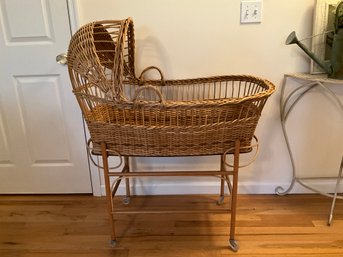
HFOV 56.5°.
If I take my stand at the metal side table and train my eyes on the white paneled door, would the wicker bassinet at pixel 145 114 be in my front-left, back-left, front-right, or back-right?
front-left

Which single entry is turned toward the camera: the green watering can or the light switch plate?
the light switch plate

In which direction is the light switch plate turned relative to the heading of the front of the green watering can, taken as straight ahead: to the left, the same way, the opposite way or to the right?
to the left

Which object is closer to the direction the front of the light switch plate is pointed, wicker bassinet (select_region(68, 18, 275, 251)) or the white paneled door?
the wicker bassinet

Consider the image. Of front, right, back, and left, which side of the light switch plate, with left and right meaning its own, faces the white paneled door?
right

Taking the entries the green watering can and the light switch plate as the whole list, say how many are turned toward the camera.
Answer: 1

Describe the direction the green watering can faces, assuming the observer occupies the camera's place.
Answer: facing to the left of the viewer

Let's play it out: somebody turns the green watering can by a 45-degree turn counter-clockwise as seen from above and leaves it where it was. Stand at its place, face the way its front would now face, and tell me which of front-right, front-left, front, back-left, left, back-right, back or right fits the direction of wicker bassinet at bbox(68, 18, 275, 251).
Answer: front

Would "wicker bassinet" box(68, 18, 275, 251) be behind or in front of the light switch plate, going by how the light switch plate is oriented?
in front

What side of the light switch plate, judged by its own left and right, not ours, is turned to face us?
front
